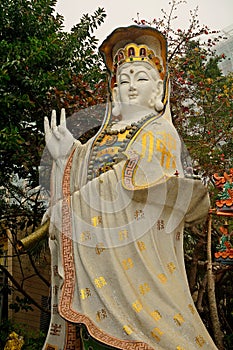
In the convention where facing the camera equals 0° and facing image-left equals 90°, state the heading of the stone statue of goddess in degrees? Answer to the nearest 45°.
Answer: approximately 45°

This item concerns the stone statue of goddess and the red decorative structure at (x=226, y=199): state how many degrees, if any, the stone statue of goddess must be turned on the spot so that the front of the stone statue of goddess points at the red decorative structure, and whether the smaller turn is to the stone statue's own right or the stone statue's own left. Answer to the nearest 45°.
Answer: approximately 180°
